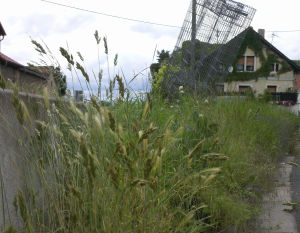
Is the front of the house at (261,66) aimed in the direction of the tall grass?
yes

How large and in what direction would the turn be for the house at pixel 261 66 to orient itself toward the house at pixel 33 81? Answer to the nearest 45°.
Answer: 0° — it already faces it

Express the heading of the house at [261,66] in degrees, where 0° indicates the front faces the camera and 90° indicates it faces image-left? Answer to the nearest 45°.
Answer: approximately 0°
